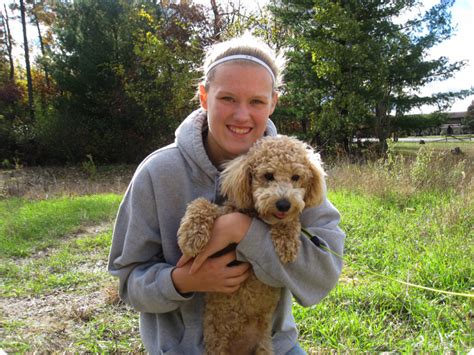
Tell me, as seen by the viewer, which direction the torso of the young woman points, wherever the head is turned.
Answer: toward the camera

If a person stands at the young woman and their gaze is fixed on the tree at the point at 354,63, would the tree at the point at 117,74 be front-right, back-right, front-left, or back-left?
front-left

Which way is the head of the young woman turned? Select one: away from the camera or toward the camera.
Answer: toward the camera

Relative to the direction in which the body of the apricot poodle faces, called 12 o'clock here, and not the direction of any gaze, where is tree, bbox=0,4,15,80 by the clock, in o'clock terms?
The tree is roughly at 5 o'clock from the apricot poodle.

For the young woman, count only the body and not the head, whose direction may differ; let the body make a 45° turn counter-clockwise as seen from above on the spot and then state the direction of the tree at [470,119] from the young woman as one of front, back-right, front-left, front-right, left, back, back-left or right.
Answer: left

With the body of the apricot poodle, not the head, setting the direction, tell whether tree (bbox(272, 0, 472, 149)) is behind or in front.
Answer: behind

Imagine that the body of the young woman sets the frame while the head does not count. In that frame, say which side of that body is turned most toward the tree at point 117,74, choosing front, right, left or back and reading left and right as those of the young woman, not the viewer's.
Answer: back

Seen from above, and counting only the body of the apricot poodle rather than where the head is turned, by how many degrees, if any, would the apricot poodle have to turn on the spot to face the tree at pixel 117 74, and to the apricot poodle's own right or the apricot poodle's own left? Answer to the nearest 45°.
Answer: approximately 180°

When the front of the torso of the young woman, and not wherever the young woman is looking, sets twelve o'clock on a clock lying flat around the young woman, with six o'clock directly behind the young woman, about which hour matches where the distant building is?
The distant building is roughly at 7 o'clock from the young woman.

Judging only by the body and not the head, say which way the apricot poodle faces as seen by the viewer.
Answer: toward the camera

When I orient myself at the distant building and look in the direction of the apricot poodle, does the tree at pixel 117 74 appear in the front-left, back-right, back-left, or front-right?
front-right
